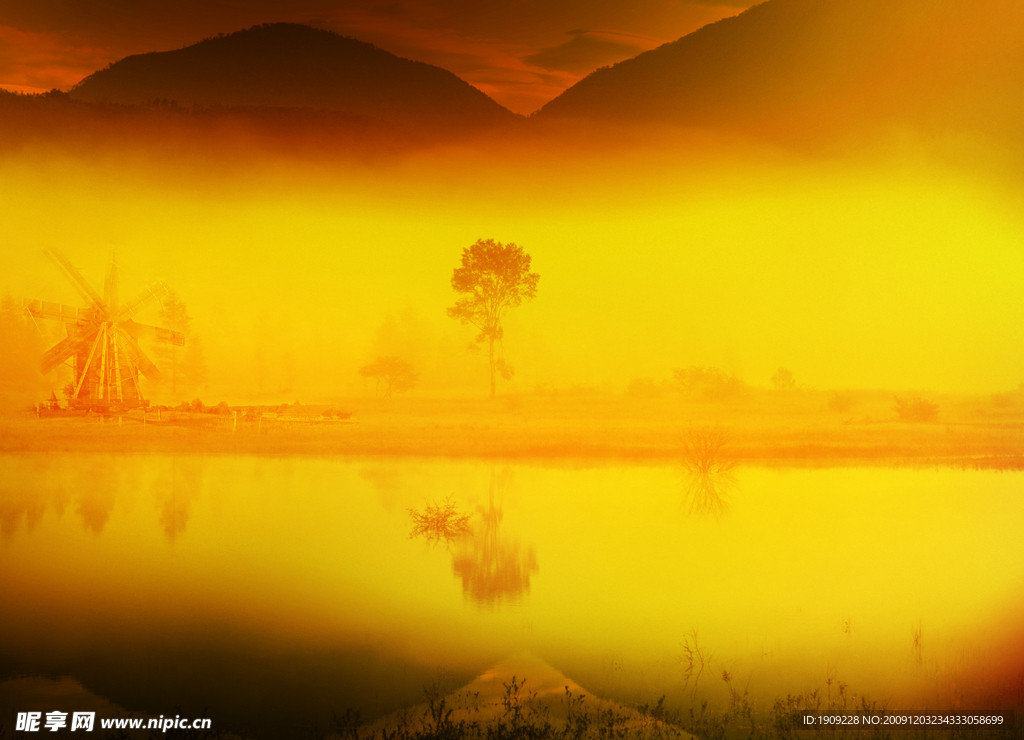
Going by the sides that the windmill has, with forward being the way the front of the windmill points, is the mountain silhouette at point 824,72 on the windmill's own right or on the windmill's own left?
on the windmill's own left

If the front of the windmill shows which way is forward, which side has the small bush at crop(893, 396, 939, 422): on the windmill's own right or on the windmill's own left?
on the windmill's own left

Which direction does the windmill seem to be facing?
toward the camera

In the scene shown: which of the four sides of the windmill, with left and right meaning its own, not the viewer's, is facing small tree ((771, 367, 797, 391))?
left

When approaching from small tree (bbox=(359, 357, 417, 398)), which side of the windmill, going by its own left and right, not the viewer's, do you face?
left

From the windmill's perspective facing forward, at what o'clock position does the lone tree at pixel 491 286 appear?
The lone tree is roughly at 10 o'clock from the windmill.

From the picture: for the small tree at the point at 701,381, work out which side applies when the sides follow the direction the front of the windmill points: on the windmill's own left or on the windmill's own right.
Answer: on the windmill's own left
